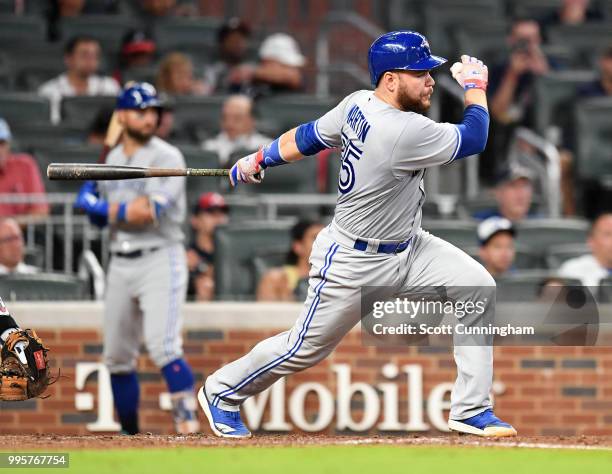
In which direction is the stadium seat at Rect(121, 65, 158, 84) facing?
toward the camera

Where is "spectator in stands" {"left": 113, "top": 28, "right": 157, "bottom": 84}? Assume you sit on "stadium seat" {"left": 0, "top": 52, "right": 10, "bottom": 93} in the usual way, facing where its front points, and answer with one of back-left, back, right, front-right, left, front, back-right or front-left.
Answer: left

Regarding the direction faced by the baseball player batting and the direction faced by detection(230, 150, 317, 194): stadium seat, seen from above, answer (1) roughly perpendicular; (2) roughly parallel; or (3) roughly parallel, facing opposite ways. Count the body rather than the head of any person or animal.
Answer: roughly perpendicular

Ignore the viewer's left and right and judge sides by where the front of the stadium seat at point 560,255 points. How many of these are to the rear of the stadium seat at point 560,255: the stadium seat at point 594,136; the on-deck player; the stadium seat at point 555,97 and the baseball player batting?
2

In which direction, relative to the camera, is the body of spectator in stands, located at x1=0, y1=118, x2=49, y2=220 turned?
toward the camera

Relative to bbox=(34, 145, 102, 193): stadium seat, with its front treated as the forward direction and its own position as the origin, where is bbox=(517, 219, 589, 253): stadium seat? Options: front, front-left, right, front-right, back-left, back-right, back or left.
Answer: left

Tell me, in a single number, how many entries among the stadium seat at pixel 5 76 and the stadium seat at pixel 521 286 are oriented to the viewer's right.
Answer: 0

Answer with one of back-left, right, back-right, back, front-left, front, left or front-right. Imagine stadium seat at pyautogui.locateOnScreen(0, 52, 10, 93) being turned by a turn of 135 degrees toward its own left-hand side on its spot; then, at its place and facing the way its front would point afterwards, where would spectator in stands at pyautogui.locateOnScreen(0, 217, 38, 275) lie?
back-right

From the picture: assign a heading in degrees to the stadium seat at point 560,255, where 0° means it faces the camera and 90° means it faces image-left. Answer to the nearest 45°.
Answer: approximately 0°

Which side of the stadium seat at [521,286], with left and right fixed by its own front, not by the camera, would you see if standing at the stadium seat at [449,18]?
back

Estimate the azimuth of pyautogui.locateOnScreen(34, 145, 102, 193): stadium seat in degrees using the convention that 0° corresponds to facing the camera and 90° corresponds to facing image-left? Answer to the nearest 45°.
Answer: approximately 0°

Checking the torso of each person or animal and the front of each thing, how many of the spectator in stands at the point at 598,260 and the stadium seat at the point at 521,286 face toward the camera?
2
